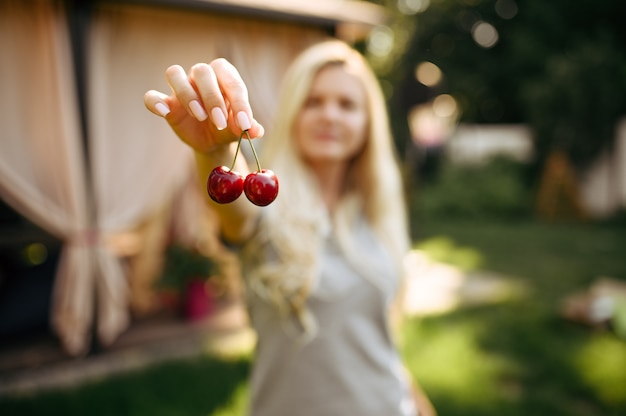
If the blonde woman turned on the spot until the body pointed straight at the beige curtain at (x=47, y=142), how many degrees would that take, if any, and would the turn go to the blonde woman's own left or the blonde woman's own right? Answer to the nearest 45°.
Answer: approximately 135° to the blonde woman's own right

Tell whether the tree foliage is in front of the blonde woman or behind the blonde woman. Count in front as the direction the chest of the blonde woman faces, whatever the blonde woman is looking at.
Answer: behind

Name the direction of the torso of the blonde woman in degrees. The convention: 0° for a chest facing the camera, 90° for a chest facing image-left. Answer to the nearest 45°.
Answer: approximately 0°
